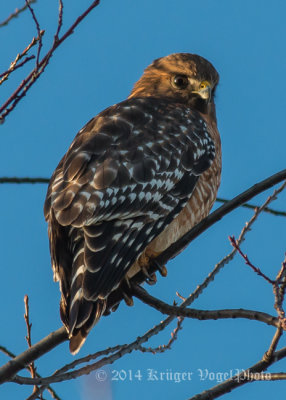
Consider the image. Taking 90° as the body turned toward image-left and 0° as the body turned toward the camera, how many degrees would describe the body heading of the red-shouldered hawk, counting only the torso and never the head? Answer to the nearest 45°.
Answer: approximately 225°
